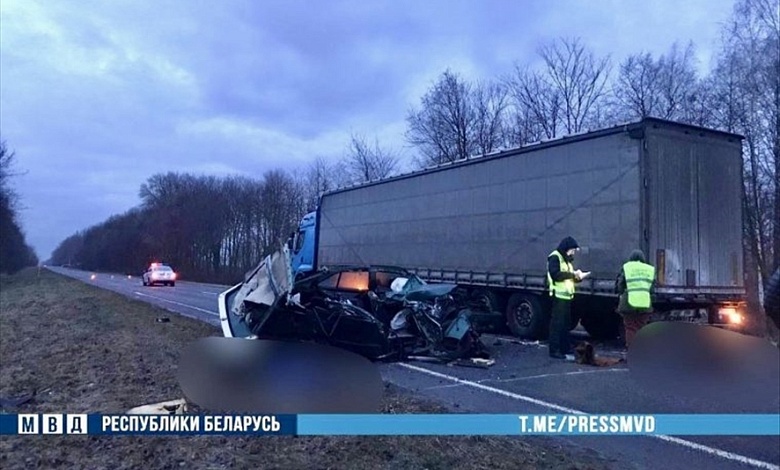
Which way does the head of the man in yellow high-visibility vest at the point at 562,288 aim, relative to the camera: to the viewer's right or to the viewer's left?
to the viewer's right

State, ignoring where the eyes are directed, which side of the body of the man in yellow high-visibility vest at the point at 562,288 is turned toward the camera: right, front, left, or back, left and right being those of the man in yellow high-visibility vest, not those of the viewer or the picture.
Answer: right

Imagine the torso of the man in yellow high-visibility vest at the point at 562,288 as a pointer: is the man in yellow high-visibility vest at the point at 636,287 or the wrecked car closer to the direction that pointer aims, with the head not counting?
the man in yellow high-visibility vest

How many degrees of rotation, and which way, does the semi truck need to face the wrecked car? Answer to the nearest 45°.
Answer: approximately 90° to its left

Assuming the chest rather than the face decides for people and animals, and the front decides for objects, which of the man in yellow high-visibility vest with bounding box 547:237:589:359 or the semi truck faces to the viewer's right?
the man in yellow high-visibility vest

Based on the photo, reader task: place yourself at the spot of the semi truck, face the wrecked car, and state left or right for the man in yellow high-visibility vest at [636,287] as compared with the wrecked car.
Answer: left

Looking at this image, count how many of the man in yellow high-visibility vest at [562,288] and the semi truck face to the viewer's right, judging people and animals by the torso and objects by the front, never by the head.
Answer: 1

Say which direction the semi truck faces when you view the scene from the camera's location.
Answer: facing away from the viewer and to the left of the viewer
